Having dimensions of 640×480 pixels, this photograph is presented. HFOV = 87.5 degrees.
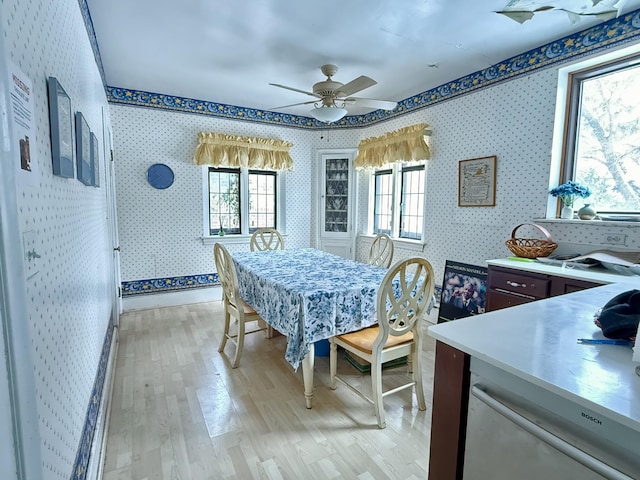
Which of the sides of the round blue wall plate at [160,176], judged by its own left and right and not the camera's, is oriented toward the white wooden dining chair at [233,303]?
front

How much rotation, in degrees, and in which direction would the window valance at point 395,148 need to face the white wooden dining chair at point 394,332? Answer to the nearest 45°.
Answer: approximately 45° to its left

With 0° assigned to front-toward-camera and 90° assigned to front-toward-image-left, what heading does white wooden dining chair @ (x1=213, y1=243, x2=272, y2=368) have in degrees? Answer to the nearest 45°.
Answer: approximately 225°

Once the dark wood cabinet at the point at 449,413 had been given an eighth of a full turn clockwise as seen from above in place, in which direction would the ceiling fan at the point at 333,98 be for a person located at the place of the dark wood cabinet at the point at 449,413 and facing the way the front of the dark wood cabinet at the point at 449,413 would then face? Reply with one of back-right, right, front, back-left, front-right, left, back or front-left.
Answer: front-right

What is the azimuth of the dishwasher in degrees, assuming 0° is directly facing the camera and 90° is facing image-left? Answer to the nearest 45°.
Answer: approximately 45°

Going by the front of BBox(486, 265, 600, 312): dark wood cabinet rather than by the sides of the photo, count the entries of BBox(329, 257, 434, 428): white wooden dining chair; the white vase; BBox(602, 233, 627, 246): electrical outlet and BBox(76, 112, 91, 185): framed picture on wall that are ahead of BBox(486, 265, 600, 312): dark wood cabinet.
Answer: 2

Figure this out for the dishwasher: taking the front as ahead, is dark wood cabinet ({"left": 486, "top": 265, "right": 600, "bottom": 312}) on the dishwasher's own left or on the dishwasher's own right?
on the dishwasher's own right

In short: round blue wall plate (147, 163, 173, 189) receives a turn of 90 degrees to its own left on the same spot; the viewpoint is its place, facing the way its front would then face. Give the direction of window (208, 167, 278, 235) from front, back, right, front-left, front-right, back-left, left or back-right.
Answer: front

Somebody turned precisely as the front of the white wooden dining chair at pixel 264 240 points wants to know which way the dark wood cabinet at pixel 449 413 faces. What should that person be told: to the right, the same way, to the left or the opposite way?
to the right

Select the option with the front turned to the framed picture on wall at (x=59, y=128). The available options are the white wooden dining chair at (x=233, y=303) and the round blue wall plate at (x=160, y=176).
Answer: the round blue wall plate

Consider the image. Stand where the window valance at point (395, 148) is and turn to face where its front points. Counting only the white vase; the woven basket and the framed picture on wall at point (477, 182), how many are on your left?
3
